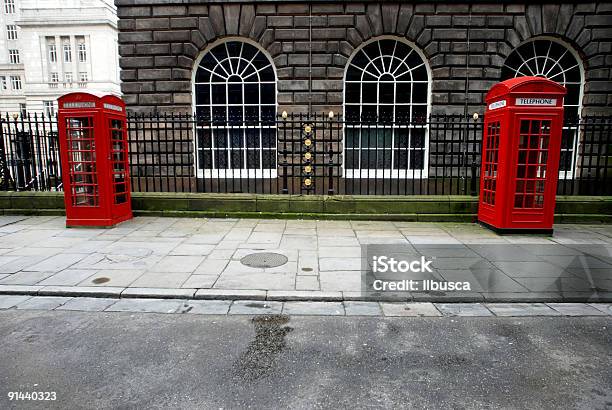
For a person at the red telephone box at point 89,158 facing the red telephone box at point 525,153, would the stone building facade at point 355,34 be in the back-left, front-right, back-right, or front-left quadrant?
front-left

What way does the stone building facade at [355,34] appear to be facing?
toward the camera

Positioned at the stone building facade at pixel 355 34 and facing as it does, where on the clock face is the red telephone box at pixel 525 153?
The red telephone box is roughly at 11 o'clock from the stone building facade.

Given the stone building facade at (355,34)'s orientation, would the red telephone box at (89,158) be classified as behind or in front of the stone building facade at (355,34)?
in front
